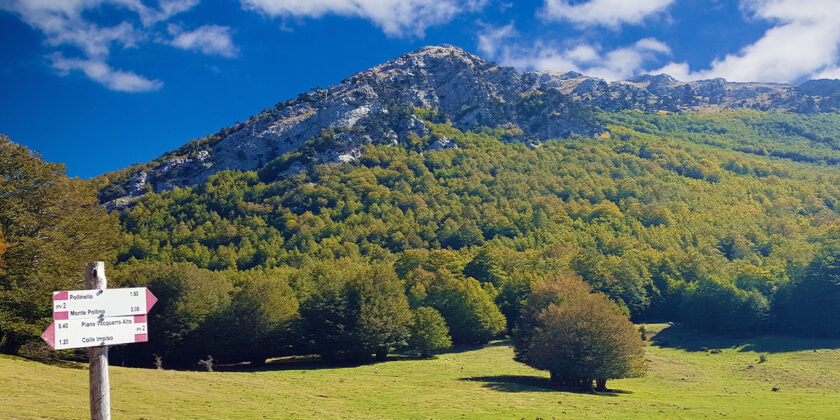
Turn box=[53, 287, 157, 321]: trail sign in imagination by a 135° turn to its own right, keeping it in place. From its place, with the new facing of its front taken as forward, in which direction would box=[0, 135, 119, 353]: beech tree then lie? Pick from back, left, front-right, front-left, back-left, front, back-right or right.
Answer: front-right

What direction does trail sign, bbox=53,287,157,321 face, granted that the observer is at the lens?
facing the viewer
